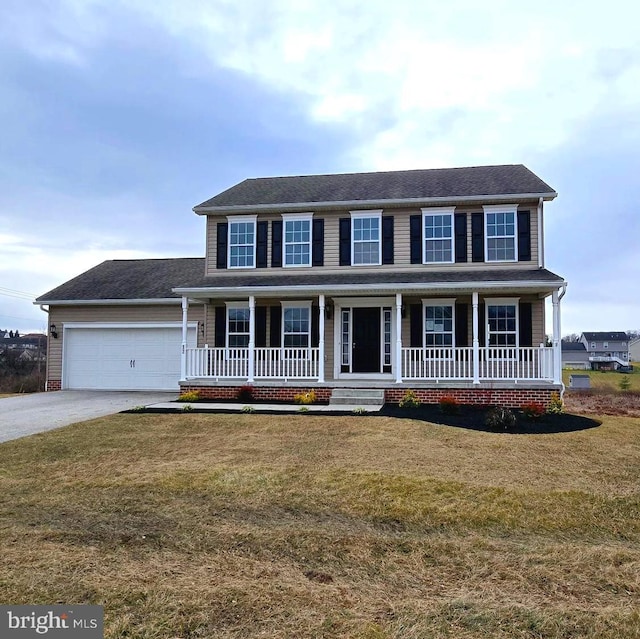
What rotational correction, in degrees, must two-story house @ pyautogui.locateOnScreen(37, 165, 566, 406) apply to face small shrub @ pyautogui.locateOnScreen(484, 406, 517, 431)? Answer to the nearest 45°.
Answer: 0° — it already faces it

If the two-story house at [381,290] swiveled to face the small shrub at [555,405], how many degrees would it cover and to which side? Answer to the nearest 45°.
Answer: approximately 45° to its left

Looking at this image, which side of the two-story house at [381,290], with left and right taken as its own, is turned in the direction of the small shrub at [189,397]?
right

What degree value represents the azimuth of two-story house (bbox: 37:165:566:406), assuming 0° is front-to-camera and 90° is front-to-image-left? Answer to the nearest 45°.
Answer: approximately 0°

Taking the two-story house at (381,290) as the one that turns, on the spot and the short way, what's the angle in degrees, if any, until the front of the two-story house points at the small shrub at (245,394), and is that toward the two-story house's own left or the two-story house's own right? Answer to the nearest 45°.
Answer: approximately 90° to the two-story house's own right

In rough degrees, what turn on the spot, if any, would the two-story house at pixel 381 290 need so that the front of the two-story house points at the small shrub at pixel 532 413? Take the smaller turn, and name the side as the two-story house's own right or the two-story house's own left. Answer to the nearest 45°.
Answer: approximately 45° to the two-story house's own left

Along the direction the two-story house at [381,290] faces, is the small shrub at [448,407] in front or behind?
in front
